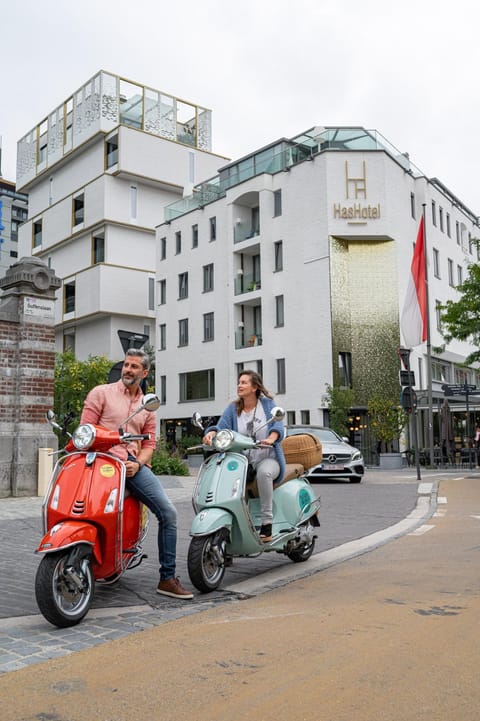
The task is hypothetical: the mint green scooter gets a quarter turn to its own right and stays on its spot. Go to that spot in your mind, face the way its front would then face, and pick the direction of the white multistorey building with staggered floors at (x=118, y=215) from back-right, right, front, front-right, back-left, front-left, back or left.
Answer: front-right

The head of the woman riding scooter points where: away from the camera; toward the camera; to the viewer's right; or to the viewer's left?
to the viewer's left

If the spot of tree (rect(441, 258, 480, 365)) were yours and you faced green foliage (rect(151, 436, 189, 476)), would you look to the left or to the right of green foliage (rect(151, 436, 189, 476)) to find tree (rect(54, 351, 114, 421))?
right

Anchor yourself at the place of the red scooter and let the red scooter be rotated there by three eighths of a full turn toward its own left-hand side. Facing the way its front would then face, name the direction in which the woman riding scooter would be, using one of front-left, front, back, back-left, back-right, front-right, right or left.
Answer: front-left

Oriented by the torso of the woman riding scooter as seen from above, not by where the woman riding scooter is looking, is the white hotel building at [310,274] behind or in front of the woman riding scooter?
behind

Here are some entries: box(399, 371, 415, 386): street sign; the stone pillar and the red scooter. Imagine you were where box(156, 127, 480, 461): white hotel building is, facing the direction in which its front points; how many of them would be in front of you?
3

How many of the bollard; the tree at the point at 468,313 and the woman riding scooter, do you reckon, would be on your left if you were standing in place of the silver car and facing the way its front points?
1

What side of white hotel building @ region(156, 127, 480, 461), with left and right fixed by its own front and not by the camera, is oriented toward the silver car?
front

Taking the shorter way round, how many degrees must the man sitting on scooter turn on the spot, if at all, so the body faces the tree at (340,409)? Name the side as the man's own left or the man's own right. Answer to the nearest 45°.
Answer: approximately 135° to the man's own left

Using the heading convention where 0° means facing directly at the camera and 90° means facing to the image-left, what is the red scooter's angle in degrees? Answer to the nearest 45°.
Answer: approximately 45°

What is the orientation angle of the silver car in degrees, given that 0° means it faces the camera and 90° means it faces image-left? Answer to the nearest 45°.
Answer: approximately 315°

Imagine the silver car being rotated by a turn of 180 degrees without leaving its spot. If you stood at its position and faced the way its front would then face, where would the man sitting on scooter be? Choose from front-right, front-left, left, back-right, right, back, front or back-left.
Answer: back-left

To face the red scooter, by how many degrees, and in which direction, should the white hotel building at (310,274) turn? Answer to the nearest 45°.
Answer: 0° — it already faces it

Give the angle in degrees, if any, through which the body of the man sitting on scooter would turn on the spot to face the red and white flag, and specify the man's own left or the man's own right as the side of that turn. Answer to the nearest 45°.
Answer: approximately 90° to the man's own left

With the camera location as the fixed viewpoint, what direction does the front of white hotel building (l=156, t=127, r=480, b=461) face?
facing the viewer

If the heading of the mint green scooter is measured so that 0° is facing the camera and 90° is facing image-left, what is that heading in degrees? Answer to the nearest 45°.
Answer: approximately 45°

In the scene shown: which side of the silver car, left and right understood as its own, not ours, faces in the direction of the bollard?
right

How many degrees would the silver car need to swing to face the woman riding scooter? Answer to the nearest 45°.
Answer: approximately 45° to its right

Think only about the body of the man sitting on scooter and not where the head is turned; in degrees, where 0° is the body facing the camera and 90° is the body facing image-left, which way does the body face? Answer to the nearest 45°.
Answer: approximately 315°
